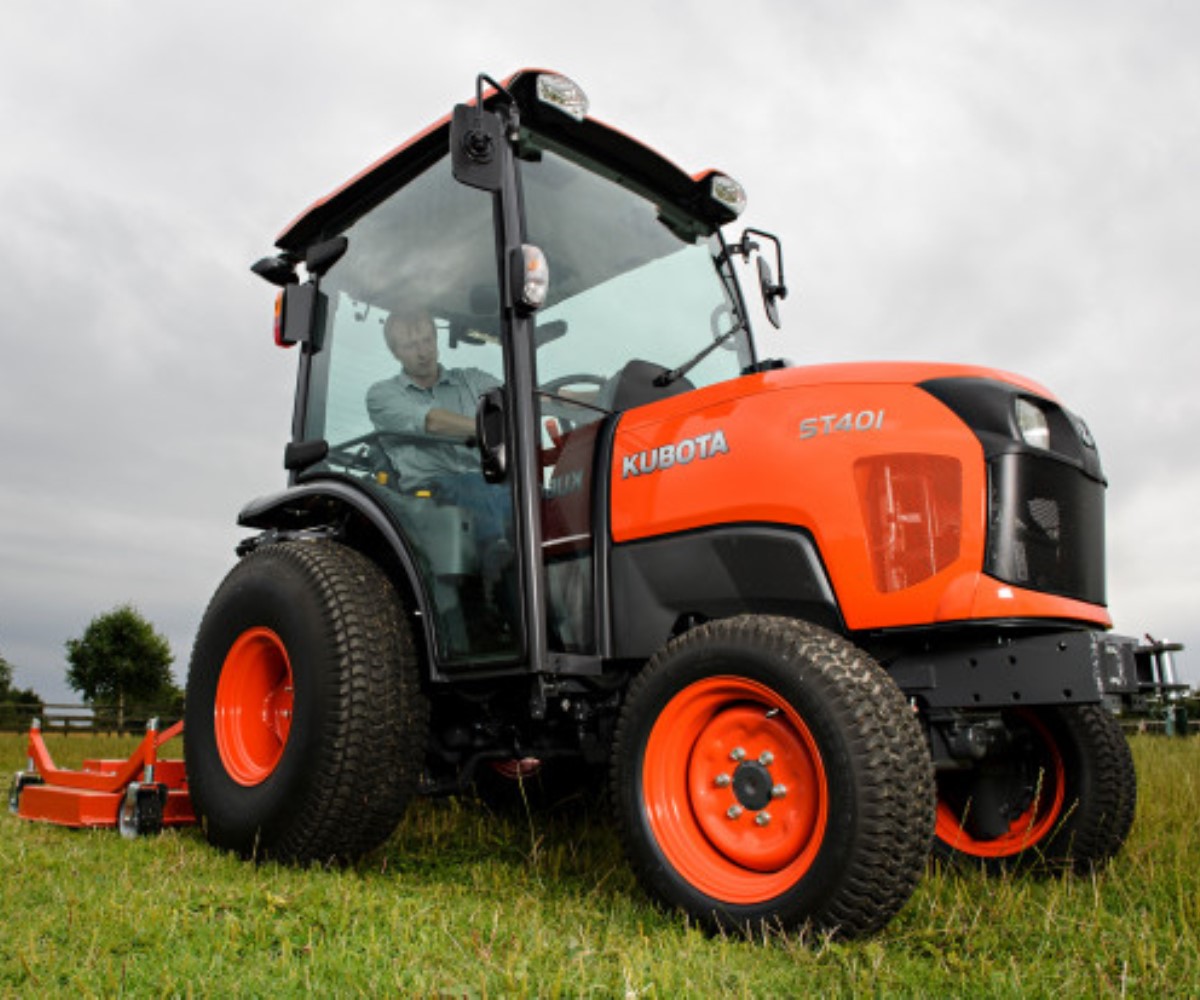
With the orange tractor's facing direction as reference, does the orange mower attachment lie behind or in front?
behind

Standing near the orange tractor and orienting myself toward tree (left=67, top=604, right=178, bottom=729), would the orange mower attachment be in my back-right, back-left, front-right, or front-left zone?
front-left

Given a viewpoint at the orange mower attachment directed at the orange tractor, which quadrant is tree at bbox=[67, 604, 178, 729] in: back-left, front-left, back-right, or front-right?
back-left

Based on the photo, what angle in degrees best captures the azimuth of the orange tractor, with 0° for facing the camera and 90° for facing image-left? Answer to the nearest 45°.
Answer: approximately 315°

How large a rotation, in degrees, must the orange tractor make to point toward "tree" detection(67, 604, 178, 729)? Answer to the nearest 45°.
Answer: approximately 180°
